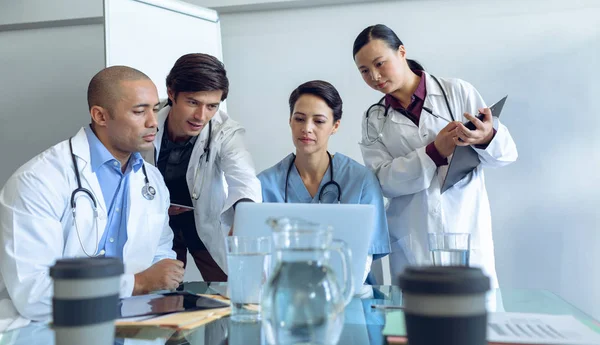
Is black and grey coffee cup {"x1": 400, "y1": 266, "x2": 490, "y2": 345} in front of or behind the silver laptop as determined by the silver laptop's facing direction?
behind

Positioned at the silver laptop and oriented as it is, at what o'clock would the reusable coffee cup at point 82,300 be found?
The reusable coffee cup is roughly at 7 o'clock from the silver laptop.

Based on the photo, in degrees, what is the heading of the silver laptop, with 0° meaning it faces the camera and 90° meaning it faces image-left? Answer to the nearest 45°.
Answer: approximately 180°

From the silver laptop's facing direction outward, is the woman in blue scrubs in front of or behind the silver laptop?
in front

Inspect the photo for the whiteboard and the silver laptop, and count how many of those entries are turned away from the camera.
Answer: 1

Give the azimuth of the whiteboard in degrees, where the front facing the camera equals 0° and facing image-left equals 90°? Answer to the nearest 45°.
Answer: approximately 315°

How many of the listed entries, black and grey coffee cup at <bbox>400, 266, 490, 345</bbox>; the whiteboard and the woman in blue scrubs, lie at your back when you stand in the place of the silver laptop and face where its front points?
1

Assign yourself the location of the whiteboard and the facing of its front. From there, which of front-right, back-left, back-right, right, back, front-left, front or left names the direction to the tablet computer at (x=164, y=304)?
front-right

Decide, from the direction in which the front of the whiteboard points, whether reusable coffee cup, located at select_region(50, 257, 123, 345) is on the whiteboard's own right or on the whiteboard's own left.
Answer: on the whiteboard's own right

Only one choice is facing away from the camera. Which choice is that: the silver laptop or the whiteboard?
the silver laptop

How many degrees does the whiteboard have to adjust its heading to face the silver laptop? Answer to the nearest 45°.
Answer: approximately 45° to its right

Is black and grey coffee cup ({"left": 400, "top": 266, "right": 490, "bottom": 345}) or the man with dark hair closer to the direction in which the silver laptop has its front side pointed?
the man with dark hair
